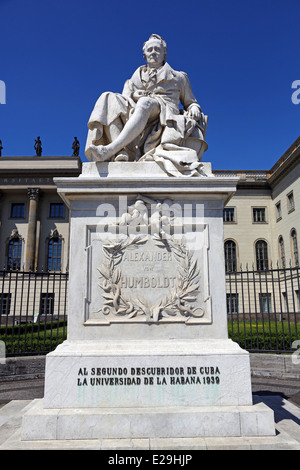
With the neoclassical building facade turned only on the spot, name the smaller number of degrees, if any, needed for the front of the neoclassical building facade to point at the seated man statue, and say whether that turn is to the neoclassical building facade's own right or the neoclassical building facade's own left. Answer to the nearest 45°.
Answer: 0° — it already faces it

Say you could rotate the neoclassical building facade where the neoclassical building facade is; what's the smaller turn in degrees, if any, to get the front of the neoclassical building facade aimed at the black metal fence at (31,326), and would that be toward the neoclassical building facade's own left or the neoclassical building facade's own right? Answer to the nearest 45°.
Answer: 0° — it already faces it

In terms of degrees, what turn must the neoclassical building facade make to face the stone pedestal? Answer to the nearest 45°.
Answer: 0° — it already faces it

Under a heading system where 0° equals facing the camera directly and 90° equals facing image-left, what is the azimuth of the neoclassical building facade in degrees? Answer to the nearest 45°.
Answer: approximately 0°
